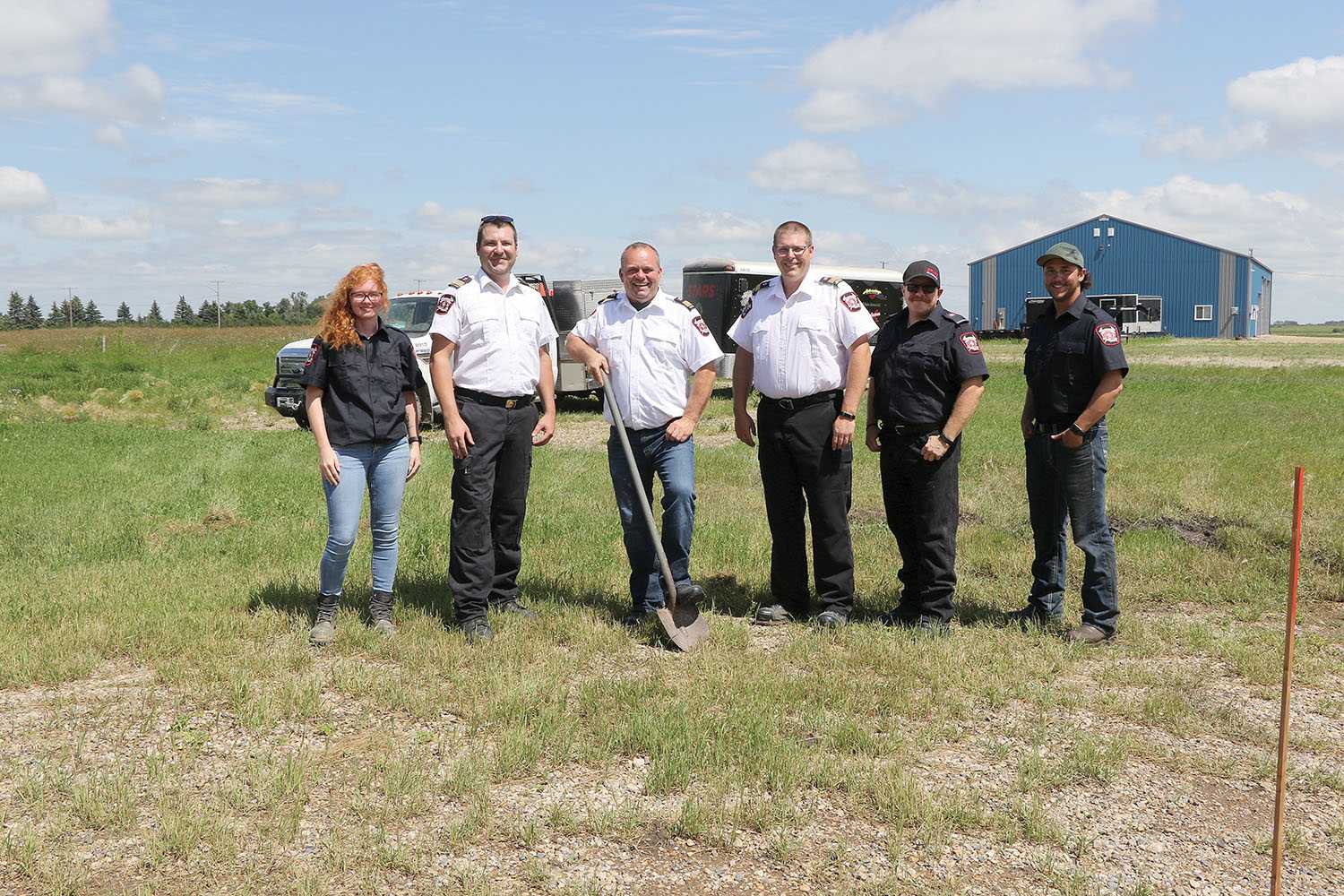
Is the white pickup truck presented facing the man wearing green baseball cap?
no

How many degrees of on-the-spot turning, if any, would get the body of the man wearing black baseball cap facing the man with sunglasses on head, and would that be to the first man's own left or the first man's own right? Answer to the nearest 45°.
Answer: approximately 45° to the first man's own right

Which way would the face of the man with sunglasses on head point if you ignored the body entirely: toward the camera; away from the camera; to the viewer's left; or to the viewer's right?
toward the camera

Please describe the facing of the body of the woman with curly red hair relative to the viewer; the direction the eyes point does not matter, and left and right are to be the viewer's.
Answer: facing the viewer

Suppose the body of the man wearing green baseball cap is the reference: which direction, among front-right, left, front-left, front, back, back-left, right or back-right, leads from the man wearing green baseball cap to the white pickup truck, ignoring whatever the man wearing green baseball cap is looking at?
right

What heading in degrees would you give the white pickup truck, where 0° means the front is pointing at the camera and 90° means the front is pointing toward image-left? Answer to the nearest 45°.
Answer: approximately 45°

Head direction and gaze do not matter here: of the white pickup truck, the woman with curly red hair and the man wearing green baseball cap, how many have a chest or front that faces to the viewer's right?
0

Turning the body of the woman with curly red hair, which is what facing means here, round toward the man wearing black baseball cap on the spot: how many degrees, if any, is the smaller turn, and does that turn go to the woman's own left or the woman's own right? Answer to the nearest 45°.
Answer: approximately 90° to the woman's own left

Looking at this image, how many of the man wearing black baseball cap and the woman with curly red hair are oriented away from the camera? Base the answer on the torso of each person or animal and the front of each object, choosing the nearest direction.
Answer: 0

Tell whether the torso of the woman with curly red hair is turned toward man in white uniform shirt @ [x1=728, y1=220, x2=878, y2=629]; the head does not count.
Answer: no

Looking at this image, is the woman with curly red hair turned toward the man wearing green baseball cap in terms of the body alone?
no

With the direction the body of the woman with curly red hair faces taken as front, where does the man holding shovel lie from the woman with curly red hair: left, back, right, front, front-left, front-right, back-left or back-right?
left

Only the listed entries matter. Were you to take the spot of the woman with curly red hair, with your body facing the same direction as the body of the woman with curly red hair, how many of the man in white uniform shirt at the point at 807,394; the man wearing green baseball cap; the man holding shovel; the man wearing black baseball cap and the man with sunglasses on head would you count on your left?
5

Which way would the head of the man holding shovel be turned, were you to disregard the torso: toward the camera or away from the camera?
toward the camera

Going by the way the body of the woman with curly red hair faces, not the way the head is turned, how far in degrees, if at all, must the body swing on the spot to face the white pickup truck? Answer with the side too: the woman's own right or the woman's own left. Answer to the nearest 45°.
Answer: approximately 180°

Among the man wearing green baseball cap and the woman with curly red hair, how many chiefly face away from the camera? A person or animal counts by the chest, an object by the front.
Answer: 0

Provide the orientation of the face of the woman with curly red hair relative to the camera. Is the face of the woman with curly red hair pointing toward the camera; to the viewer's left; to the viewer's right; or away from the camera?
toward the camera

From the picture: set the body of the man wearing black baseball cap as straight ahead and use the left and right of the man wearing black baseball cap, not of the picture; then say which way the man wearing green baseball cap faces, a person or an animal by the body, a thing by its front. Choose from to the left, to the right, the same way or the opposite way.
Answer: the same way

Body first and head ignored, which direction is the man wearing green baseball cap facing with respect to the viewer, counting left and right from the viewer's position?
facing the viewer and to the left of the viewer

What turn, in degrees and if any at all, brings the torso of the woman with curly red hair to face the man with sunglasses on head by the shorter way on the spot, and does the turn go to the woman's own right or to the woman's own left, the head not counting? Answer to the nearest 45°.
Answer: approximately 90° to the woman's own left

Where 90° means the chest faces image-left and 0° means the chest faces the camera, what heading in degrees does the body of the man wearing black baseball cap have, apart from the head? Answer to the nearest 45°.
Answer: approximately 45°

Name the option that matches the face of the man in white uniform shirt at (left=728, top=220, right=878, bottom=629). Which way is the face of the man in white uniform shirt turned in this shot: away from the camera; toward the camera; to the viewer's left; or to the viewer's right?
toward the camera
